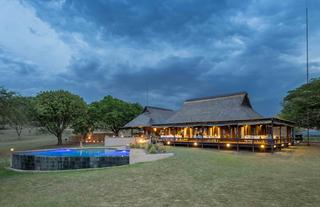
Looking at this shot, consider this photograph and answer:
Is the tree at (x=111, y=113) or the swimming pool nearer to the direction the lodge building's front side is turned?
the swimming pool

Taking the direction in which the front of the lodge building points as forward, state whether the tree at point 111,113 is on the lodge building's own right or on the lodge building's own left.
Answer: on the lodge building's own right

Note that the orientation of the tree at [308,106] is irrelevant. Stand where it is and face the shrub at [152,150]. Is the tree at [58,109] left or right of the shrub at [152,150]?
right

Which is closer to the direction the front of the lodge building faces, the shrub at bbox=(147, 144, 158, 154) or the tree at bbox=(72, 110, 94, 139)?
the shrub

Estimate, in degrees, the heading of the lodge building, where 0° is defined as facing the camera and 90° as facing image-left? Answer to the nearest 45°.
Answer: approximately 45°
